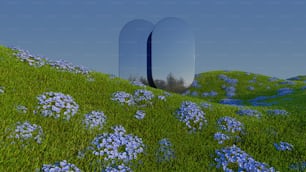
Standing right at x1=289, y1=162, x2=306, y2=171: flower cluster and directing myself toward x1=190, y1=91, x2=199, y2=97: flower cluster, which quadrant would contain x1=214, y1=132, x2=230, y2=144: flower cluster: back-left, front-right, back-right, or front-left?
front-left

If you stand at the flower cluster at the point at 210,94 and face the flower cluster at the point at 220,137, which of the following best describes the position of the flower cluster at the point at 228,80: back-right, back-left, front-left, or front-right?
back-left

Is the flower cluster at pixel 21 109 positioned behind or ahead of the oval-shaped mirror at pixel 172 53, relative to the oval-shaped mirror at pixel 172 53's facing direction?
ahead

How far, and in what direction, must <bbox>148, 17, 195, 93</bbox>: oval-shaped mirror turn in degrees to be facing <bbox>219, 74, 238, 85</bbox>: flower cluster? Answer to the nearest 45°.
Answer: approximately 135° to its left

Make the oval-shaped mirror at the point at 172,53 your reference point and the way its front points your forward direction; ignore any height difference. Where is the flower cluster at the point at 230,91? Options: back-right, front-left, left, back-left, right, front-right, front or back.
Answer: back-left

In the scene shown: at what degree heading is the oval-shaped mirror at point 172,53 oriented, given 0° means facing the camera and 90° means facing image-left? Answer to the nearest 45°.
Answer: approximately 0°

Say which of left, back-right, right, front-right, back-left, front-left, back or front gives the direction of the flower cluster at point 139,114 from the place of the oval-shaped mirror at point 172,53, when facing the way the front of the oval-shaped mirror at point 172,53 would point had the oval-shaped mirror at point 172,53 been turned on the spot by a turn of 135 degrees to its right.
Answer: back-left

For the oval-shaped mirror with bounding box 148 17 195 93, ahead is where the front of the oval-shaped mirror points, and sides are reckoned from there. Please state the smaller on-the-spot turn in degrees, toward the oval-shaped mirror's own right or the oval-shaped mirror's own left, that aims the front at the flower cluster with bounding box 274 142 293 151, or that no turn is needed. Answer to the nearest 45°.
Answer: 0° — it already faces it

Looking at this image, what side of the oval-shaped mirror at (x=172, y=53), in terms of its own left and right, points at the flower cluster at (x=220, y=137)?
front
